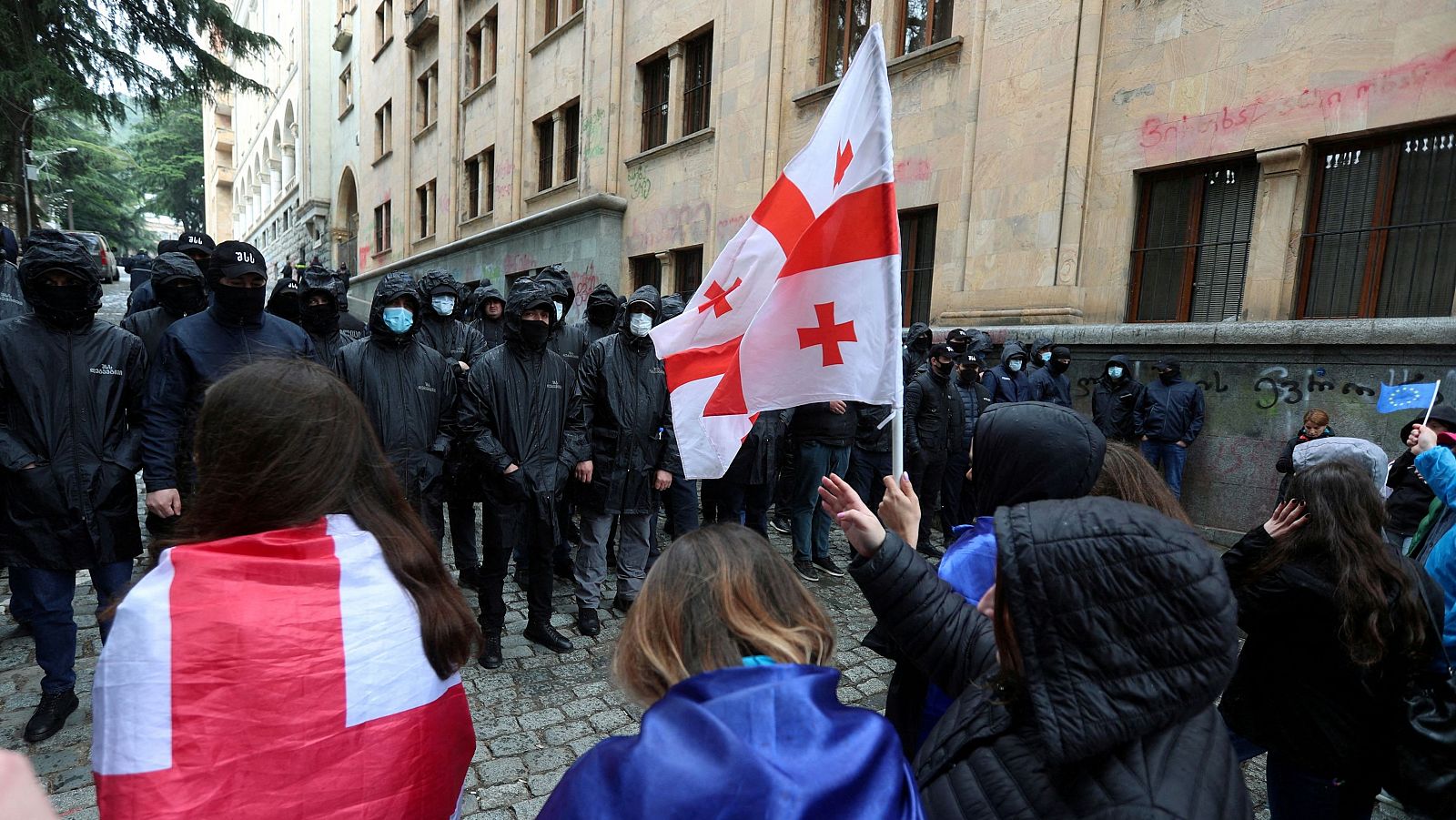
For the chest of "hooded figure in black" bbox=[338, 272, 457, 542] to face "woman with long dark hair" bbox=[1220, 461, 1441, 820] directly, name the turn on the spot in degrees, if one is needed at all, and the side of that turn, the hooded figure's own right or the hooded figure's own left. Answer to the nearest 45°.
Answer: approximately 45° to the hooded figure's own left

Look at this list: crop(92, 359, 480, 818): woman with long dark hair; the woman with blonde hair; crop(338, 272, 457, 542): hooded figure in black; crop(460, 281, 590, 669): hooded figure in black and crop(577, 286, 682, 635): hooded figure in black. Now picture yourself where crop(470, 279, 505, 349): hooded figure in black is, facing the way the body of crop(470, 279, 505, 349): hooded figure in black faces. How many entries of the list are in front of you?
5

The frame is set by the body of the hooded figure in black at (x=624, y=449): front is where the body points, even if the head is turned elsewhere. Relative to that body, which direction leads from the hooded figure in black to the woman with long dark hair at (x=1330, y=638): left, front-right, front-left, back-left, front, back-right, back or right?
front-left

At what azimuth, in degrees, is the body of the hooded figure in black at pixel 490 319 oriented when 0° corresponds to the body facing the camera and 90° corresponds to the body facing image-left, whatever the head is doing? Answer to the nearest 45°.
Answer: approximately 0°

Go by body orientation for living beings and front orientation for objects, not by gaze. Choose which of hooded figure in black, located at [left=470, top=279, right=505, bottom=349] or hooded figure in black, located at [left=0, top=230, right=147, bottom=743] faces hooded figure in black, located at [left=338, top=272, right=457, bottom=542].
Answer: hooded figure in black, located at [left=470, top=279, right=505, bottom=349]

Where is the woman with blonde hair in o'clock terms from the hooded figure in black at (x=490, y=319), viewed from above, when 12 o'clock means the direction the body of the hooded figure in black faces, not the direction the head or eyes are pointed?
The woman with blonde hair is roughly at 12 o'clock from the hooded figure in black.

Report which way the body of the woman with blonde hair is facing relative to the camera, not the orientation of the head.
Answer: away from the camera

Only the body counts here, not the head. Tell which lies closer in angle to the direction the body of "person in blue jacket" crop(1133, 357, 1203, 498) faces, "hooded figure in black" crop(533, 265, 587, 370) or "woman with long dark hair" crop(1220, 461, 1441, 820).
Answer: the woman with long dark hair

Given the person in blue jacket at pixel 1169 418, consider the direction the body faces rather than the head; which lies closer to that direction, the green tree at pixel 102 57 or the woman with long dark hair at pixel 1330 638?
the woman with long dark hair

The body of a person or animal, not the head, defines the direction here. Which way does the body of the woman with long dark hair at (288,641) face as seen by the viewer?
away from the camera
